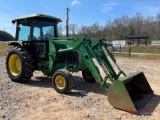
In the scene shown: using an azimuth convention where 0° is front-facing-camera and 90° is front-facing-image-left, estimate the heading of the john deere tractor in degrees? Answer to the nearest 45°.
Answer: approximately 315°
